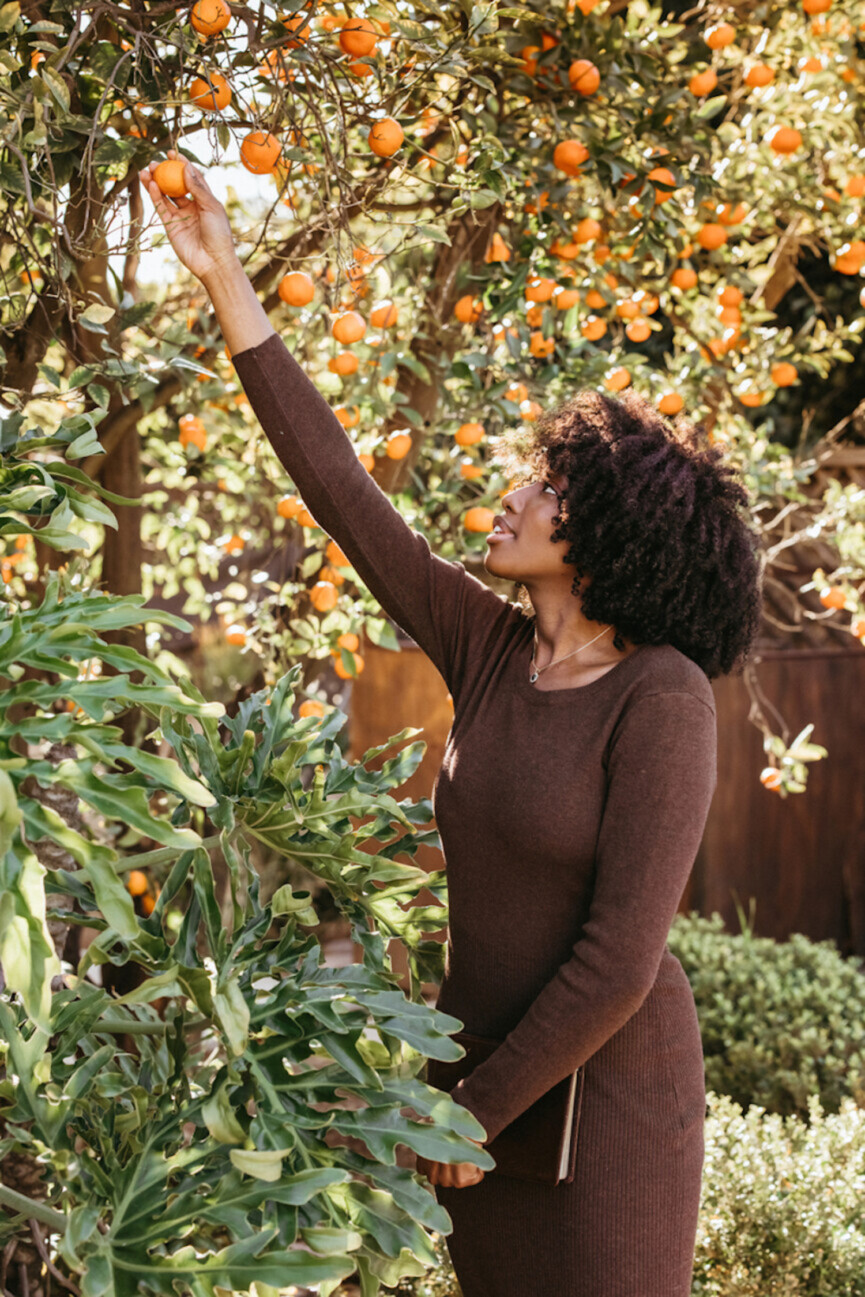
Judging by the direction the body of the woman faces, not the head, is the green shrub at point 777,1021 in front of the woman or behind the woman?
behind

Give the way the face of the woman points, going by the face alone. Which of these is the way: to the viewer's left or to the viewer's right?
to the viewer's left

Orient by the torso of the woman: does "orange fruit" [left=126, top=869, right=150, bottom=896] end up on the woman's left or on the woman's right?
on the woman's right

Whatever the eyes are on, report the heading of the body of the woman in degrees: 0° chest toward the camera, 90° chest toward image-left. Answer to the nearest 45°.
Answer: approximately 45°

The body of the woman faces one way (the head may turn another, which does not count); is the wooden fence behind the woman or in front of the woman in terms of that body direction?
behind
